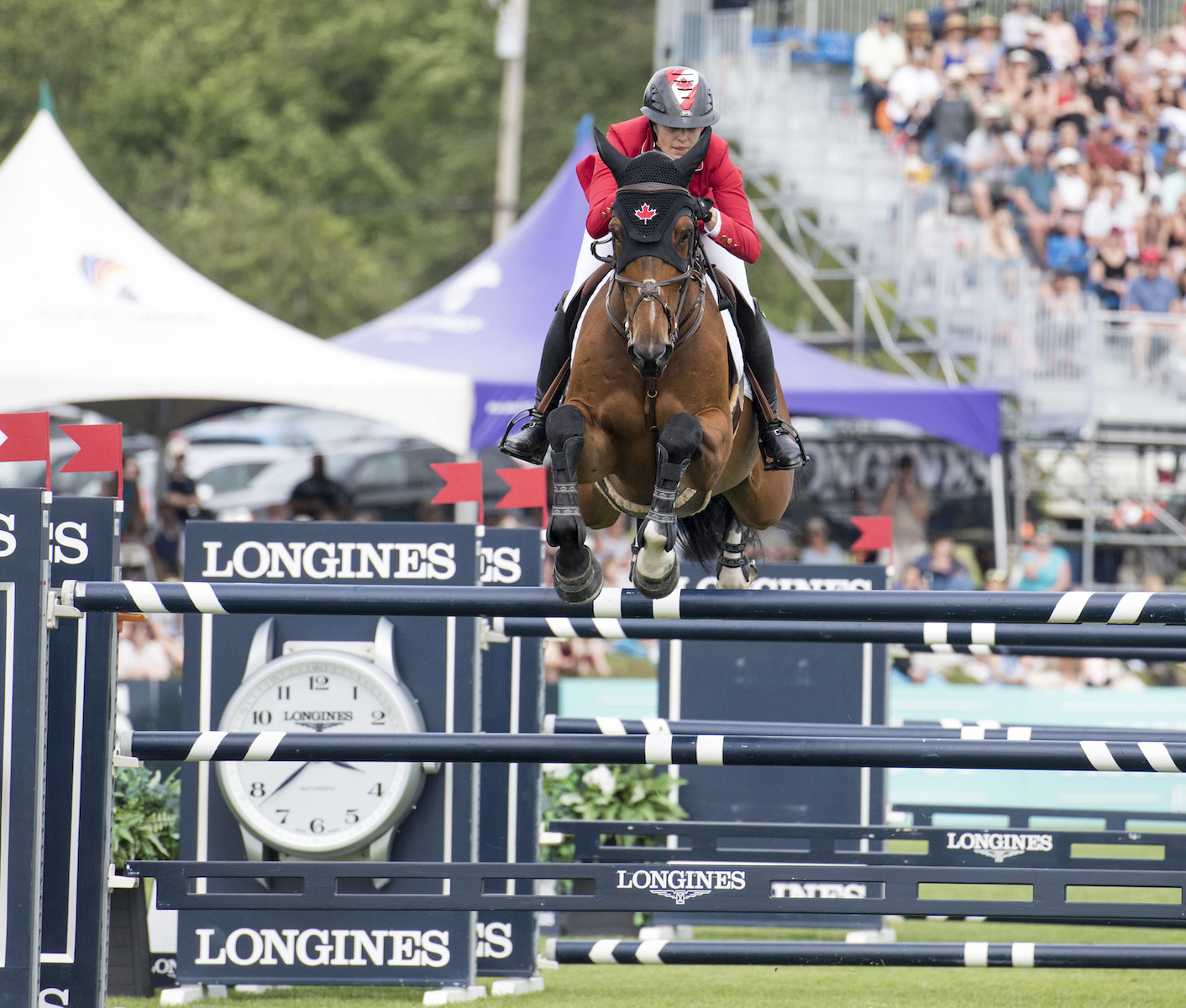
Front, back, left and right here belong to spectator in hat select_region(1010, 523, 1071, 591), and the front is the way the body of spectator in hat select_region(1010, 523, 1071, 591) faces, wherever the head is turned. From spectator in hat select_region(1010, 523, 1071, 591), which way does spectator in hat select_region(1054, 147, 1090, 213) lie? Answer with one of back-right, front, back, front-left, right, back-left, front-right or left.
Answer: back

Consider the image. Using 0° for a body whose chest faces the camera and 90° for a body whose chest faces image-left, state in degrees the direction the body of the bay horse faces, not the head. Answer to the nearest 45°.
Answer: approximately 0°

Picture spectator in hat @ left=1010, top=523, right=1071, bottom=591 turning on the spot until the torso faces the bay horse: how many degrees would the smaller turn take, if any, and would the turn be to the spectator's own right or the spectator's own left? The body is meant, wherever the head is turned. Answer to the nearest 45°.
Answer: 0° — they already face it

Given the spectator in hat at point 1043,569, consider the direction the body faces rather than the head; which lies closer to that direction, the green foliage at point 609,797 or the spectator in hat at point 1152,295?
the green foliage

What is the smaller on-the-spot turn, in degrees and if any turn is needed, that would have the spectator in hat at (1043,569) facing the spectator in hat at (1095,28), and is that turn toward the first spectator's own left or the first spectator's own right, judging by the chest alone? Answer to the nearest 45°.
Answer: approximately 180°

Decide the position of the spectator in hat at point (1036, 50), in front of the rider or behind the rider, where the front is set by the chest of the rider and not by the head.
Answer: behind

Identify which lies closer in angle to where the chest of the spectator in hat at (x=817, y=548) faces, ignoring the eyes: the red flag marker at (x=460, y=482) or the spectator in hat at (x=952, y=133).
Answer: the red flag marker

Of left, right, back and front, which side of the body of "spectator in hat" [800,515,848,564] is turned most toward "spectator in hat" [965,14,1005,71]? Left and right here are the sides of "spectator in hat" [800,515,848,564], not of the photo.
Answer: back

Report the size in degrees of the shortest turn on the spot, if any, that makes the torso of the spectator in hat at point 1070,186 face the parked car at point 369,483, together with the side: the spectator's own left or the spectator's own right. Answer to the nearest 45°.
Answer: approximately 45° to the spectator's own right

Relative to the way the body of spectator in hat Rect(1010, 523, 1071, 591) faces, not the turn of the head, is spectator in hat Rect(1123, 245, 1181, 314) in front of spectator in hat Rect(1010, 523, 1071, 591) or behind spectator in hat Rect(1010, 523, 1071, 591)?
behind

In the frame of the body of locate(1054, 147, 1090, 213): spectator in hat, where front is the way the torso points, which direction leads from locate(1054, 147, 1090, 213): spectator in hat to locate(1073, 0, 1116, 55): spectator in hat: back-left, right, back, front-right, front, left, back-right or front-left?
back-right
